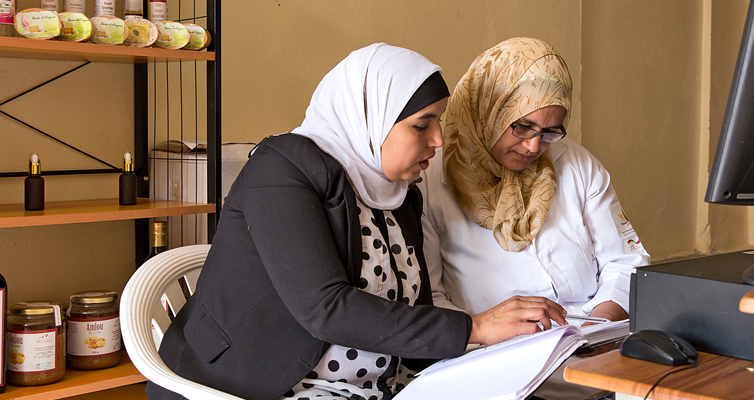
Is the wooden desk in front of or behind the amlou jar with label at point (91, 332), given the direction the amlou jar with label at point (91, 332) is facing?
in front

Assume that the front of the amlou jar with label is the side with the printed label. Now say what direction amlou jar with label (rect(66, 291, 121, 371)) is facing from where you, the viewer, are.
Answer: facing the viewer

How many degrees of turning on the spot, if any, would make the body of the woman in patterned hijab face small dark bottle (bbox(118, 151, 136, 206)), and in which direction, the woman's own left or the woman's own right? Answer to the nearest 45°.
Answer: approximately 90° to the woman's own right

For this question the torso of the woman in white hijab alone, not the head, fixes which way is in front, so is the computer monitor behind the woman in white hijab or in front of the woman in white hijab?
in front

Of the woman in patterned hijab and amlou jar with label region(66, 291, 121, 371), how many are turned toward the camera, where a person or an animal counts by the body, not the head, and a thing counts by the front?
2

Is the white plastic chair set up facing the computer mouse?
yes

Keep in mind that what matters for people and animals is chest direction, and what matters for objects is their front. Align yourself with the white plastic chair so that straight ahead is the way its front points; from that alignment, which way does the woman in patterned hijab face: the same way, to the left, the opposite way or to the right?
to the right

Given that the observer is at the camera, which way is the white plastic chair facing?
facing the viewer and to the right of the viewer

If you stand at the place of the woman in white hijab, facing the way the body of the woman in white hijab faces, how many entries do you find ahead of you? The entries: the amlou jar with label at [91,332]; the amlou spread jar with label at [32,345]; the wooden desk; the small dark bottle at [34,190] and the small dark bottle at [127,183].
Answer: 1

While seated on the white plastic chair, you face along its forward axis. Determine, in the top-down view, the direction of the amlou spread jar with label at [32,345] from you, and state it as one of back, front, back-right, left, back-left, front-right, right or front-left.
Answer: back

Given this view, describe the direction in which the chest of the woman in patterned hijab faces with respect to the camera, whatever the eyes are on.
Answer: toward the camera

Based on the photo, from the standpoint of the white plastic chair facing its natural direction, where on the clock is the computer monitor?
The computer monitor is roughly at 12 o'clock from the white plastic chair.
